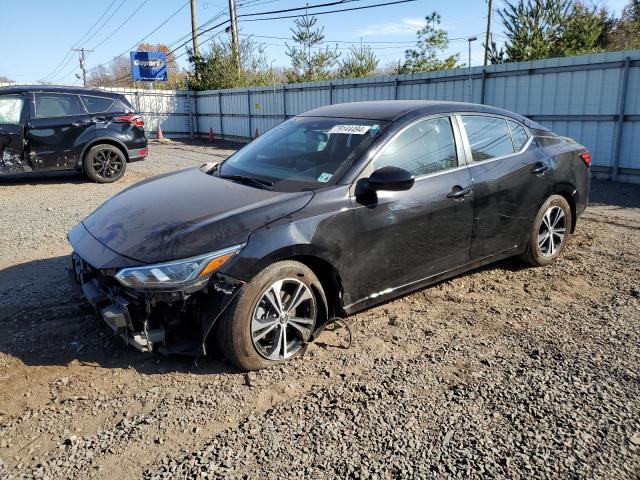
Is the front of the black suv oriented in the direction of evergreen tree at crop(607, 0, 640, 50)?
no

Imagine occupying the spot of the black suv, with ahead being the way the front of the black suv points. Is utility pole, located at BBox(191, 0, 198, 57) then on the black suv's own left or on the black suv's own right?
on the black suv's own right

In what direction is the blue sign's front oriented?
toward the camera

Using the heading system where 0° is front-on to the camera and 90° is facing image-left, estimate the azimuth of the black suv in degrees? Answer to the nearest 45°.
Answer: approximately 90°

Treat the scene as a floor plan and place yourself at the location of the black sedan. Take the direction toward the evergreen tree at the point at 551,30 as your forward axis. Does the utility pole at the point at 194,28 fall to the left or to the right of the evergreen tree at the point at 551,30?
left

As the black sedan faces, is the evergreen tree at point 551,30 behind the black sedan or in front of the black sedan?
behind

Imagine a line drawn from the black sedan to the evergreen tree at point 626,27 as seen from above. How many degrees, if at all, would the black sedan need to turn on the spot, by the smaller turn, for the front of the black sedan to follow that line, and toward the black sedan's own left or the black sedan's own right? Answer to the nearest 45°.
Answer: approximately 180°

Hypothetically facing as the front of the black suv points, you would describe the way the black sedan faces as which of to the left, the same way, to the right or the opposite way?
the same way

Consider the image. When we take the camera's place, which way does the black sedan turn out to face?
facing the viewer and to the left of the viewer

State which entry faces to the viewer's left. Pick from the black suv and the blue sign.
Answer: the black suv

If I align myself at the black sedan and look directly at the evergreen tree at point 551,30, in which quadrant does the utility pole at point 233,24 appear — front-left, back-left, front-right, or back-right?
front-left

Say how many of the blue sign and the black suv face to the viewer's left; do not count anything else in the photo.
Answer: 1

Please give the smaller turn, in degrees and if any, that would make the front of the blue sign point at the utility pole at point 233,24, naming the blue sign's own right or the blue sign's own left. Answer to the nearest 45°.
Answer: approximately 45° to the blue sign's own left

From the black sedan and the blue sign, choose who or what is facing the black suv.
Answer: the blue sign

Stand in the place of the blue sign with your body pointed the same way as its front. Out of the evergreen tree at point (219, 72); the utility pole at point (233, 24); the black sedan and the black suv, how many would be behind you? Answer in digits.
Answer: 0

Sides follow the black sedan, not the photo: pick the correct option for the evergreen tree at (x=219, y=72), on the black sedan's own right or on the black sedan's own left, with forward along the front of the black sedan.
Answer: on the black sedan's own right

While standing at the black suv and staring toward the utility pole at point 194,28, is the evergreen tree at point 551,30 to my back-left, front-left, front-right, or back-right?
front-right

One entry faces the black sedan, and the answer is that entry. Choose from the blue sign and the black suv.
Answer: the blue sign
